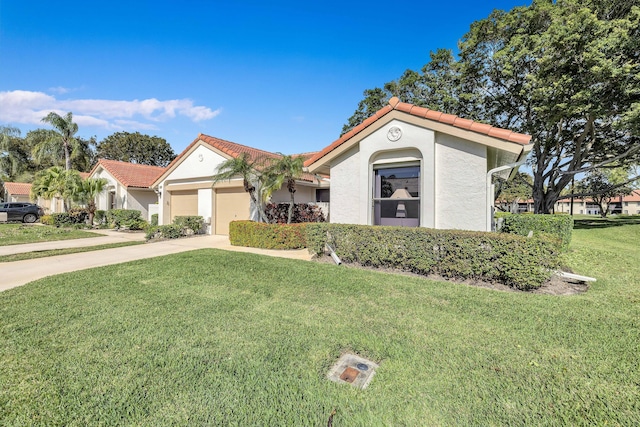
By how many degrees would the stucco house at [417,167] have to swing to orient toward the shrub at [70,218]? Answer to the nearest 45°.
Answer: approximately 45° to its right

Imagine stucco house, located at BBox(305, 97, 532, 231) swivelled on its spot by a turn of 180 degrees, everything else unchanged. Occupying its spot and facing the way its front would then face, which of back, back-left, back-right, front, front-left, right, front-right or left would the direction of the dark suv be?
back-left

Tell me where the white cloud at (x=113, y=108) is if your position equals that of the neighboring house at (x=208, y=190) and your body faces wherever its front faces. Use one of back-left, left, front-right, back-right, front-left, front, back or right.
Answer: right

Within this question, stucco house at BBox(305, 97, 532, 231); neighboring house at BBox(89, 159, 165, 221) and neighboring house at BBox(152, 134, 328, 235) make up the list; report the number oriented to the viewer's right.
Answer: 0

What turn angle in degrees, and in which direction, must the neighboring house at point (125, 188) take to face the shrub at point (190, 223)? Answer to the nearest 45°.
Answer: approximately 45° to its left

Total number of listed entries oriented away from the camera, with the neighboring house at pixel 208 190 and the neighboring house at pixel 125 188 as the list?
0

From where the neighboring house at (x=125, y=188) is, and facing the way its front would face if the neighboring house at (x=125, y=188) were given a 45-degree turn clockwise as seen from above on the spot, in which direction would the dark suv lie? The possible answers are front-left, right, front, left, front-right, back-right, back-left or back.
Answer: front-right

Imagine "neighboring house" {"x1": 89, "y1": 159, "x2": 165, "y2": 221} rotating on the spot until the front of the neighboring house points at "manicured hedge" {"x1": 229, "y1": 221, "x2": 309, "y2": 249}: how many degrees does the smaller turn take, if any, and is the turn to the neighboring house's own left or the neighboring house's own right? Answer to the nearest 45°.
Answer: approximately 45° to the neighboring house's own left

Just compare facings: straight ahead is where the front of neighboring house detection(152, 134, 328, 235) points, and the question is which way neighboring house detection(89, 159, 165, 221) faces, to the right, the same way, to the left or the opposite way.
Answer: the same way

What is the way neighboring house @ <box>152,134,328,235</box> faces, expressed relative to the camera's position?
facing the viewer and to the left of the viewer
